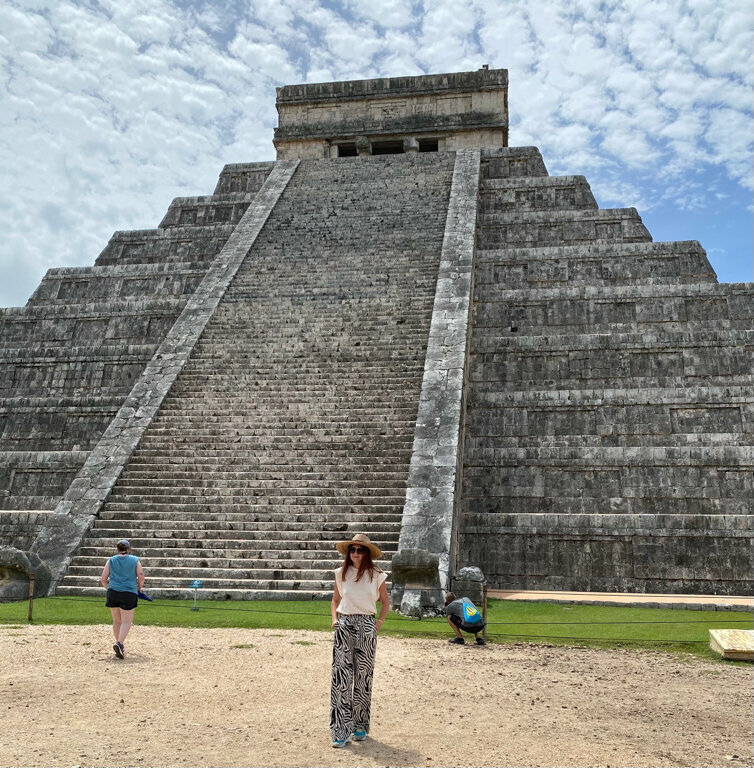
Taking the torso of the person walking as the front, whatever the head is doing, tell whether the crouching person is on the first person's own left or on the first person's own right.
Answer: on the first person's own right

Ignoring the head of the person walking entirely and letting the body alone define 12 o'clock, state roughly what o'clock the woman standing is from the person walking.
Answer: The woman standing is roughly at 5 o'clock from the person walking.

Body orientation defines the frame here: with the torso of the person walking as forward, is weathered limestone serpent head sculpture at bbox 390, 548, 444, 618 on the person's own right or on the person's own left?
on the person's own right

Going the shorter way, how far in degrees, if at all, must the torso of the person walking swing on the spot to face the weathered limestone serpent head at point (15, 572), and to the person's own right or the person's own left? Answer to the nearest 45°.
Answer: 0° — they already face it

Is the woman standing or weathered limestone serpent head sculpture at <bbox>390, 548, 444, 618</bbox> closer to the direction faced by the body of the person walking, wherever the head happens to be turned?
the weathered limestone serpent head sculpture

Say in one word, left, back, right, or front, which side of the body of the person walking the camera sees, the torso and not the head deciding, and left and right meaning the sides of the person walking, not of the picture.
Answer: back

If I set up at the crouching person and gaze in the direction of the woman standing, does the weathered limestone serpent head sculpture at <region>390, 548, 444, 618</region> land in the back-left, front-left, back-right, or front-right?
back-right
